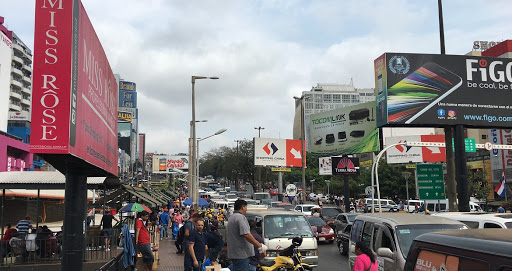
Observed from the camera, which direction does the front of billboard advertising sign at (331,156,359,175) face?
facing the viewer

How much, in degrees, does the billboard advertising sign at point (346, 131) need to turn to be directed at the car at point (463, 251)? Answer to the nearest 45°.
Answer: approximately 45° to its left

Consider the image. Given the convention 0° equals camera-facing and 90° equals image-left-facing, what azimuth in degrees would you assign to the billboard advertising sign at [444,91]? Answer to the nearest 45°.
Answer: approximately 0°

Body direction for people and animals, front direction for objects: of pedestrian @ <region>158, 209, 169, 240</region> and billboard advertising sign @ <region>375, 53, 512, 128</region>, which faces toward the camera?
the billboard advertising sign

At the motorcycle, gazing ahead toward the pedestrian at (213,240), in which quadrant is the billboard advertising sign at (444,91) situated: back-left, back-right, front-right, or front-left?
front-right

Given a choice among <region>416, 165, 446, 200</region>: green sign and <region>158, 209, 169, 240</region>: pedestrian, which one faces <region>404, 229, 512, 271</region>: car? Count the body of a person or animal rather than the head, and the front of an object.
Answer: the green sign

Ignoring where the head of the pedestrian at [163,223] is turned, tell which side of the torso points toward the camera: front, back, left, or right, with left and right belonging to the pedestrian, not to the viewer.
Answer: back

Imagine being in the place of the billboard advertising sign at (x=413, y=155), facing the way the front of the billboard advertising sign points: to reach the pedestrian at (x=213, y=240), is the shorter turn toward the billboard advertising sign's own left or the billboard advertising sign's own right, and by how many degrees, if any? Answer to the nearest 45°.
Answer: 0° — it already faces them

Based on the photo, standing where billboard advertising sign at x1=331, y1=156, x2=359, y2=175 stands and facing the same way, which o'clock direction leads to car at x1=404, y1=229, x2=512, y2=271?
The car is roughly at 12 o'clock from the billboard advertising sign.

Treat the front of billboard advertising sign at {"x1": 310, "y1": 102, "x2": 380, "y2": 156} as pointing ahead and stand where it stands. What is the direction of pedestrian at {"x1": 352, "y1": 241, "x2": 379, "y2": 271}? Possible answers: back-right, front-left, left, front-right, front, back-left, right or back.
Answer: front-left

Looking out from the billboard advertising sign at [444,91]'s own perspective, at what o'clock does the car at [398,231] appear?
The car is roughly at 12 o'clock from the billboard advertising sign.

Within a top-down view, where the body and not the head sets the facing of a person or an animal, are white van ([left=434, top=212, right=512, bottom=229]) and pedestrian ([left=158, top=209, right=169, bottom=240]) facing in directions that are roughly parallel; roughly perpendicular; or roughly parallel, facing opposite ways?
roughly parallel, facing opposite ways

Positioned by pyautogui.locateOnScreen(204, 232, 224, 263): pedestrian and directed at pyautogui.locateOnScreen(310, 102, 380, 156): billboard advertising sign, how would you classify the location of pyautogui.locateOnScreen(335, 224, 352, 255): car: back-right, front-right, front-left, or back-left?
front-right

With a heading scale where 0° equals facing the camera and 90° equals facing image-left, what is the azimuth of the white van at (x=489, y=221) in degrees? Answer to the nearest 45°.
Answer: approximately 315°

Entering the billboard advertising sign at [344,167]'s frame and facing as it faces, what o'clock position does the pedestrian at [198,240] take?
The pedestrian is roughly at 12 o'clock from the billboard advertising sign.

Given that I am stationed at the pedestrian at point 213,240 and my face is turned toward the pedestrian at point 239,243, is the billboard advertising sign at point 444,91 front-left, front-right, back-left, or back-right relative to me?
back-left
